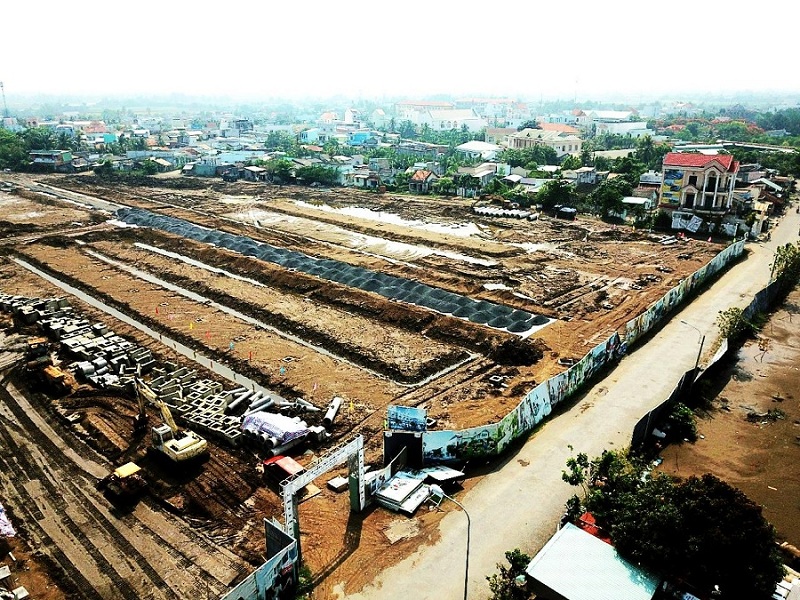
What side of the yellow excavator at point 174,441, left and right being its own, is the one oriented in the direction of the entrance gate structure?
back

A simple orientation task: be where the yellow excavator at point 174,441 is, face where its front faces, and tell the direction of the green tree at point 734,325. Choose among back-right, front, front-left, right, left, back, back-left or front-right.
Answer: back-right

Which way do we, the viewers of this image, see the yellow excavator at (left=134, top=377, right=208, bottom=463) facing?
facing away from the viewer and to the left of the viewer

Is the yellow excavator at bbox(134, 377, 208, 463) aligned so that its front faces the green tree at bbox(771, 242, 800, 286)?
no

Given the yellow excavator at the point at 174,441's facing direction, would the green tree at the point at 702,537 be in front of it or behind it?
behind

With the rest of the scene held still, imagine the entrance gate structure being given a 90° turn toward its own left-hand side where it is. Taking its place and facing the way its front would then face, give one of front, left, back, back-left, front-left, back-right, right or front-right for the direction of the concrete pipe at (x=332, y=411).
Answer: front-left

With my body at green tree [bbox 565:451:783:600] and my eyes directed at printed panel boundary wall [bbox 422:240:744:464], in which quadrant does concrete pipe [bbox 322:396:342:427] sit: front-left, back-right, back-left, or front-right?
front-left

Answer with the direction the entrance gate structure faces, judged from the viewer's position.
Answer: facing the viewer and to the right of the viewer

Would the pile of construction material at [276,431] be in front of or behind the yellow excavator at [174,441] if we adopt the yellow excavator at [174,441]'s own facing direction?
behind

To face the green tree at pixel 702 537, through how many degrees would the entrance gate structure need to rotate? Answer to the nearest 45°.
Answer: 0° — it already faces it

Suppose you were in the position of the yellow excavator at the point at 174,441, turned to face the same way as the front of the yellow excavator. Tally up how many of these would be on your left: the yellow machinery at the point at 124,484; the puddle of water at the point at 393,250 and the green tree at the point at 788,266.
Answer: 1

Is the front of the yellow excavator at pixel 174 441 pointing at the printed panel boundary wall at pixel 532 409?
no

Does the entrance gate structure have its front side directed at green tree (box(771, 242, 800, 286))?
no

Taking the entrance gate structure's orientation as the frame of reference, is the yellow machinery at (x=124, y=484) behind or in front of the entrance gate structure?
behind

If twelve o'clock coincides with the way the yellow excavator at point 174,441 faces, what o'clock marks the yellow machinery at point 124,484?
The yellow machinery is roughly at 9 o'clock from the yellow excavator.

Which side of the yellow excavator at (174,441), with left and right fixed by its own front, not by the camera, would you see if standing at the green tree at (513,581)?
back

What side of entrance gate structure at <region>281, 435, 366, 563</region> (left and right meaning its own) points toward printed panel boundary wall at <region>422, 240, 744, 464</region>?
left

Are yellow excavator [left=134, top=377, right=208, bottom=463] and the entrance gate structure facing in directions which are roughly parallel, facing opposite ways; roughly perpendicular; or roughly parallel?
roughly parallel, facing opposite ways

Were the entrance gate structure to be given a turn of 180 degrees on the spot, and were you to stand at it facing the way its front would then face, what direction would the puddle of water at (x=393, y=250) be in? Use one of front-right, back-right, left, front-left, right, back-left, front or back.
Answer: front-right

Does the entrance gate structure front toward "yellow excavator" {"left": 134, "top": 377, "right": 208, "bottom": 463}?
no
